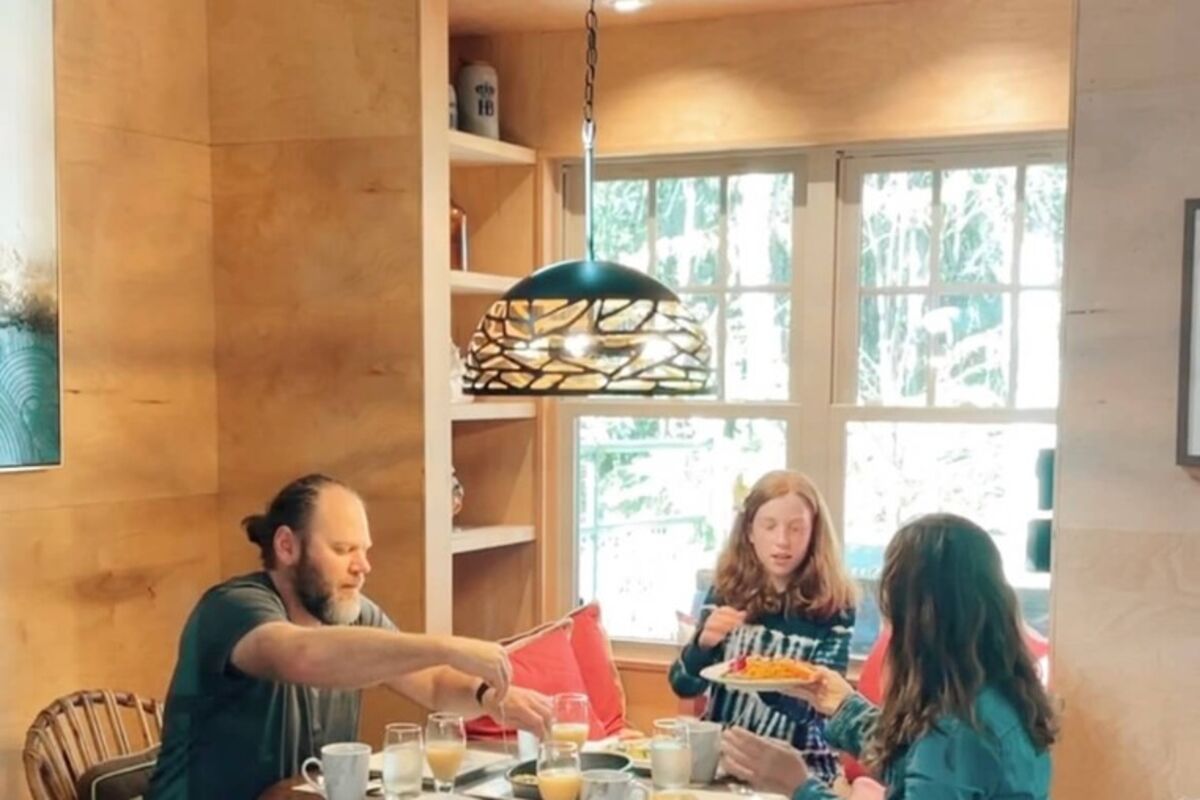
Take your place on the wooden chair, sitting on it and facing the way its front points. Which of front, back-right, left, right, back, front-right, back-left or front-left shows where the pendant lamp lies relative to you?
front

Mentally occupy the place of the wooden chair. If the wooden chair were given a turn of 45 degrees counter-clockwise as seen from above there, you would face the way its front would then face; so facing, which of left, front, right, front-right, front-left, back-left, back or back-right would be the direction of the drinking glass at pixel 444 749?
front-right

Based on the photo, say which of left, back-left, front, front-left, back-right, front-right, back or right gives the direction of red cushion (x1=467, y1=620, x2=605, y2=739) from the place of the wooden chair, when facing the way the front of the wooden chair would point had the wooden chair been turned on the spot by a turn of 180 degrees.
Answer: back-right

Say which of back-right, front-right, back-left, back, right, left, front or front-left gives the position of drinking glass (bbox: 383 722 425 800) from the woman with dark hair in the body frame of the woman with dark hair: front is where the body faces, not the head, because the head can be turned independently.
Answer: front-left

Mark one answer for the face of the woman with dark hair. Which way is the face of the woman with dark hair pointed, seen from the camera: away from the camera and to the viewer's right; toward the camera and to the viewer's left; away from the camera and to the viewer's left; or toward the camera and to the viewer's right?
away from the camera and to the viewer's left

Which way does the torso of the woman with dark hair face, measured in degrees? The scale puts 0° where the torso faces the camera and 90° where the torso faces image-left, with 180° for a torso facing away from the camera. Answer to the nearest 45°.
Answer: approximately 135°

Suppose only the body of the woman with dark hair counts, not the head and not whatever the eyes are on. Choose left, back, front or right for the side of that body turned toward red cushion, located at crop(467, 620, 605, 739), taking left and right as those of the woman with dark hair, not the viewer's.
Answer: front

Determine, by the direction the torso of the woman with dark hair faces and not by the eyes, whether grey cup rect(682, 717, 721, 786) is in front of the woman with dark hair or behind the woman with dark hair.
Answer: in front

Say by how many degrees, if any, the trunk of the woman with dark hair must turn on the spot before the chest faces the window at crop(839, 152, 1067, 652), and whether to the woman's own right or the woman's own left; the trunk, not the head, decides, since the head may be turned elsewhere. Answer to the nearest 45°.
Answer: approximately 45° to the woman's own right

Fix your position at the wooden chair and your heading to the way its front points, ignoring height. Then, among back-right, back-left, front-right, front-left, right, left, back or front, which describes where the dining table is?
front

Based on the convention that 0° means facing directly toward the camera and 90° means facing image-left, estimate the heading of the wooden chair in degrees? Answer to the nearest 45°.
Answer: approximately 315°

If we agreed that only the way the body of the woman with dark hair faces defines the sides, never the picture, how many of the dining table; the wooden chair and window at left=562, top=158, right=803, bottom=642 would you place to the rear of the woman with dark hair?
0

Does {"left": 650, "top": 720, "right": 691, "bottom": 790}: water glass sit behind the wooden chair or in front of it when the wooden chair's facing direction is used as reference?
in front

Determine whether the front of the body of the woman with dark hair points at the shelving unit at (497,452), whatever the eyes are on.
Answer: yes

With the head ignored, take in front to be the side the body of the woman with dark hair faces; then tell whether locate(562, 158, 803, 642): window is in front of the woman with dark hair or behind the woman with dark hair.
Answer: in front
